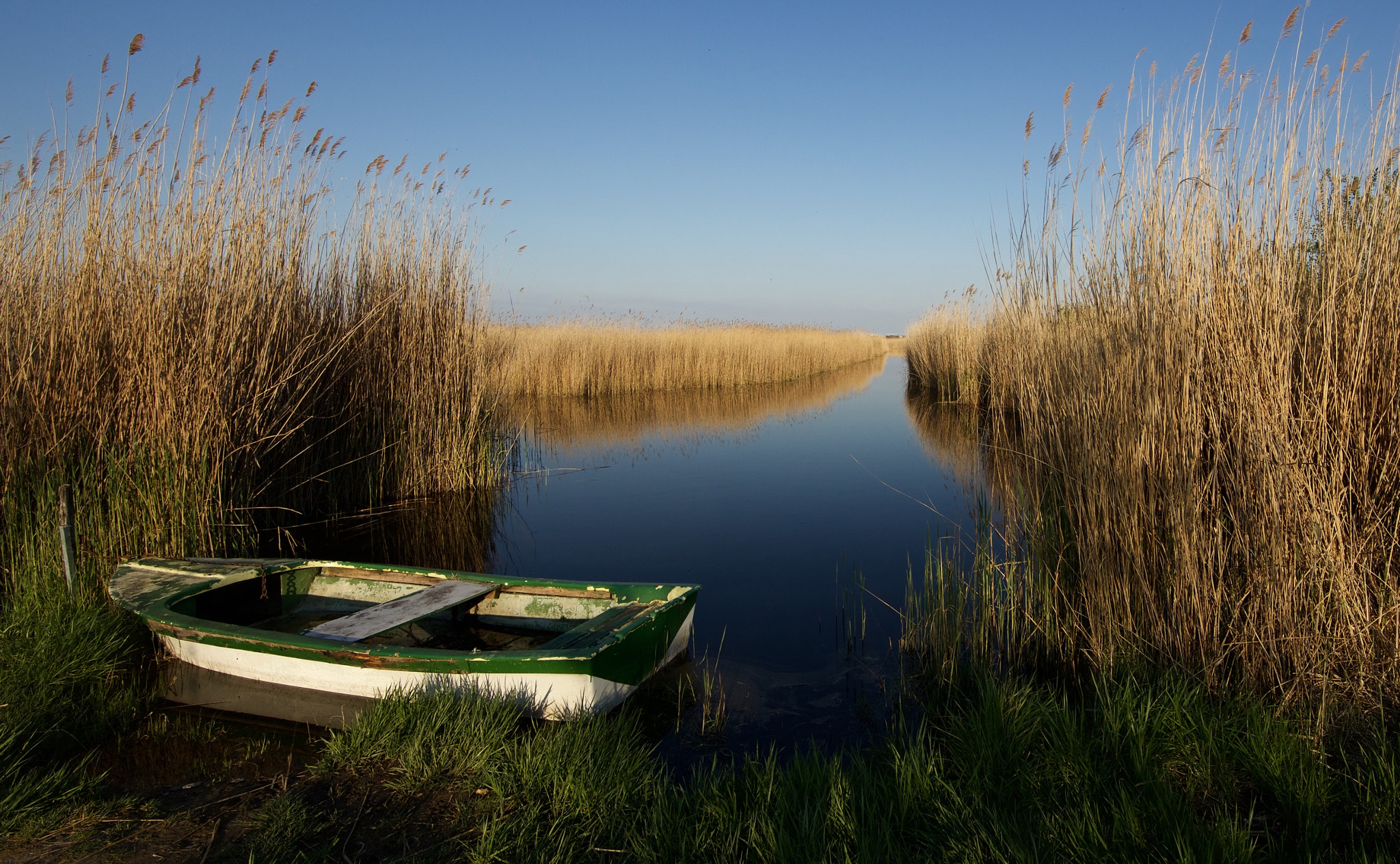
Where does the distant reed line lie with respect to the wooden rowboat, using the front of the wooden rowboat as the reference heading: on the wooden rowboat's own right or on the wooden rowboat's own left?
on the wooden rowboat's own right

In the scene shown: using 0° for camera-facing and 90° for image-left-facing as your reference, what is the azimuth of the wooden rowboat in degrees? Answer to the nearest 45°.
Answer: approximately 135°

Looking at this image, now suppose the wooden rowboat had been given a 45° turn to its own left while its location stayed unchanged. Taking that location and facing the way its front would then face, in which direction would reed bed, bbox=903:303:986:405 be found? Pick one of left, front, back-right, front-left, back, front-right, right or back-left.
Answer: back-right
